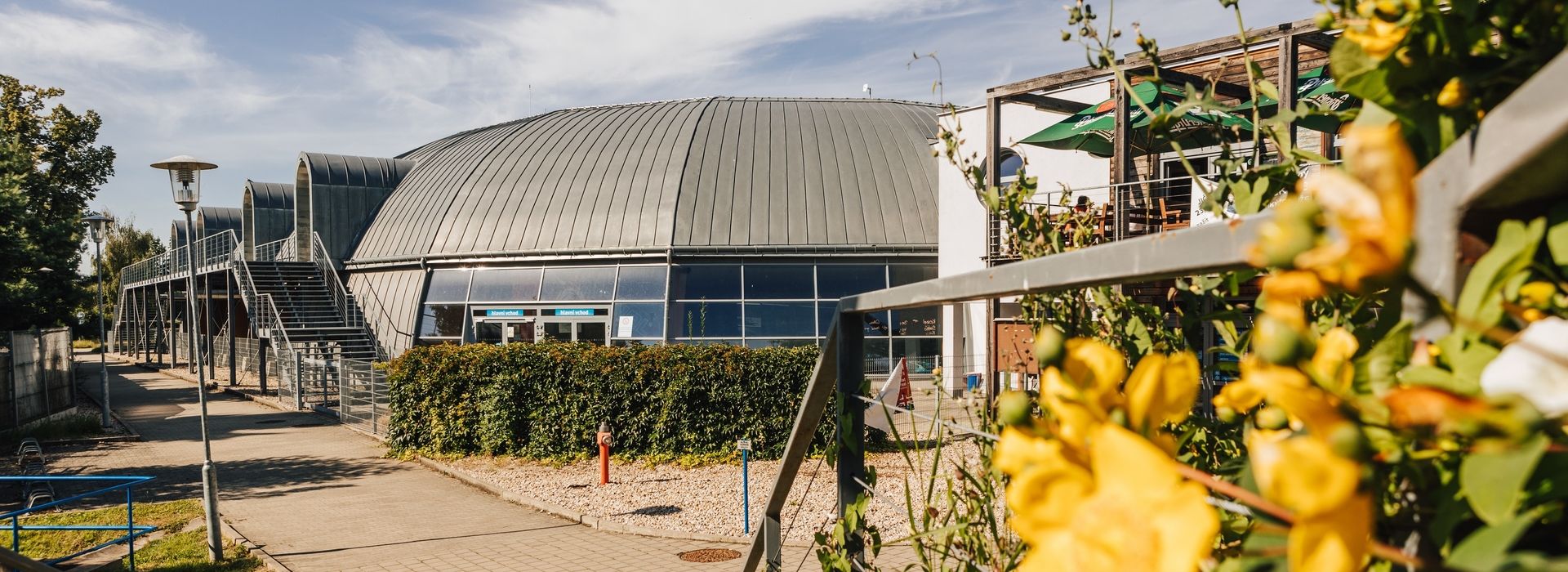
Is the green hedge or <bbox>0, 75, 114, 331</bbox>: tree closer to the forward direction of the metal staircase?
the green hedge

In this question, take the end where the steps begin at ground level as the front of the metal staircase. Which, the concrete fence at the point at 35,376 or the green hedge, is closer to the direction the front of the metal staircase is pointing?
the green hedge

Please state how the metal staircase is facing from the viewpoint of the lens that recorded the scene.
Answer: facing the viewer and to the right of the viewer

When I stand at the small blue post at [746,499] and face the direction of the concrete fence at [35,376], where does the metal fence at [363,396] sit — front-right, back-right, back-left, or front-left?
front-right

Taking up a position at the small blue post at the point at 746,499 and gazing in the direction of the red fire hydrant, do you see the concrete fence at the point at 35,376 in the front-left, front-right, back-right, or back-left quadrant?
front-left

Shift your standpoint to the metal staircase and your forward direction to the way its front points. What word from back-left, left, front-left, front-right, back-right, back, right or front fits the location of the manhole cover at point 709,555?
front-right

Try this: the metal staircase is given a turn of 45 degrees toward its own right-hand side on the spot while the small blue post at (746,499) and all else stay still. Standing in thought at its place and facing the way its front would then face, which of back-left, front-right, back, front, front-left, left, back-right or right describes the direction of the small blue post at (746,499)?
front

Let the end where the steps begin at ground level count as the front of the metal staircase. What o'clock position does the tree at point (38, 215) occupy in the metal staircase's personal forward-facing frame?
The tree is roughly at 4 o'clock from the metal staircase.

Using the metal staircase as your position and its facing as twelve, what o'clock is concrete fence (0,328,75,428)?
The concrete fence is roughly at 3 o'clock from the metal staircase.

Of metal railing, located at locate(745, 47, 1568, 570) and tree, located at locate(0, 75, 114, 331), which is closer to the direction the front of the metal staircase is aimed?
the metal railing

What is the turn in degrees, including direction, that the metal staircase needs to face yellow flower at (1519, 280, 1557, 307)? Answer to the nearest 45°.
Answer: approximately 45° to its right

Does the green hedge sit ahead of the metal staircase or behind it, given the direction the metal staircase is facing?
ahead

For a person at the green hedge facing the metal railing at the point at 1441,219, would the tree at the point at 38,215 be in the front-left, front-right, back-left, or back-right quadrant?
back-right

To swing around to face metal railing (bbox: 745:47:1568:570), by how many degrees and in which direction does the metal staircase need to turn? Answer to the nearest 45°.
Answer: approximately 45° to its right
